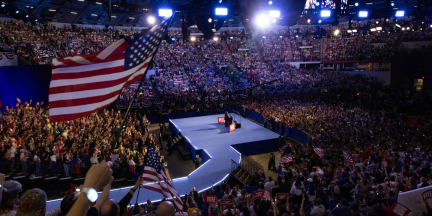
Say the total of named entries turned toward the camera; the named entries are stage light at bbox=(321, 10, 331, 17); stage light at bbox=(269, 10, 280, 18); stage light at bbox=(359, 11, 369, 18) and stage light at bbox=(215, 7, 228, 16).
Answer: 4

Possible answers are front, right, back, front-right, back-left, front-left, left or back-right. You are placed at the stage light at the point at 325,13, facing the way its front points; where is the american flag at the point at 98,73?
front

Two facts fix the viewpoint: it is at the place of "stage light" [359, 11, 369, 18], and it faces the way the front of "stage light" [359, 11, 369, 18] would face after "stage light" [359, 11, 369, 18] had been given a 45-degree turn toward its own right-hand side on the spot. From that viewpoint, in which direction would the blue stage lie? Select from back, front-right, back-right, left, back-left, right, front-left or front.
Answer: front

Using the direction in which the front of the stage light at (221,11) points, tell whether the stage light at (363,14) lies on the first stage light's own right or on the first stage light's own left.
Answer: on the first stage light's own left

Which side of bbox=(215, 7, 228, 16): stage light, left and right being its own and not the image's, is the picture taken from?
front

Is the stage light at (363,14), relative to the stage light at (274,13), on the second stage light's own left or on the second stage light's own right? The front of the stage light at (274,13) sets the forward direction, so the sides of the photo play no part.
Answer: on the second stage light's own left

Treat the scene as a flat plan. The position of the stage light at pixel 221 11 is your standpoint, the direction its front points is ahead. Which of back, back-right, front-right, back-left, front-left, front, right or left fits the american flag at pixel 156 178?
front

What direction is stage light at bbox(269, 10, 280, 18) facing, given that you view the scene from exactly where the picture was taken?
facing the viewer
